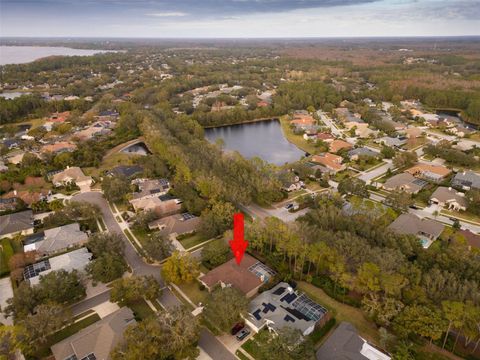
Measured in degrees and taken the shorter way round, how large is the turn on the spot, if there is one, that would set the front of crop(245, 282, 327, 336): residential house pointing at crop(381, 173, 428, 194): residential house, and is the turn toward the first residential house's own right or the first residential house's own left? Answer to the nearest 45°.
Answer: approximately 180°

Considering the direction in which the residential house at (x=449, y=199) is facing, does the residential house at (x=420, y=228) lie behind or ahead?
ahead

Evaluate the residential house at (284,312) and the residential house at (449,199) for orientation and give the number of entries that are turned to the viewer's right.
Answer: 0

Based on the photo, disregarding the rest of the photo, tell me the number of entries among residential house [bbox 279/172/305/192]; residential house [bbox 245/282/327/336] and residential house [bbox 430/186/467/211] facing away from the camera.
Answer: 0

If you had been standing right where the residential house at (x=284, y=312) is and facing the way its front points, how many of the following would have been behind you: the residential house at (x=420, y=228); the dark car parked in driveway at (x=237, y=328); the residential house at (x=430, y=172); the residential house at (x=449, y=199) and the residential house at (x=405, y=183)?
4

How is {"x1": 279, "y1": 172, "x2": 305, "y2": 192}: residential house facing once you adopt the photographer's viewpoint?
facing the viewer and to the right of the viewer

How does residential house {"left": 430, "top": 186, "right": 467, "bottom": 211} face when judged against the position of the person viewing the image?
facing the viewer and to the left of the viewer

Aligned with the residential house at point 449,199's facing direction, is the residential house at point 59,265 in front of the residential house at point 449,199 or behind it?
in front

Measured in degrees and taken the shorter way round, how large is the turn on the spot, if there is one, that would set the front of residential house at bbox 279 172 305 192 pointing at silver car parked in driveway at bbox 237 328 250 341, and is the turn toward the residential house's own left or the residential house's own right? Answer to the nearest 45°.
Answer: approximately 45° to the residential house's own right

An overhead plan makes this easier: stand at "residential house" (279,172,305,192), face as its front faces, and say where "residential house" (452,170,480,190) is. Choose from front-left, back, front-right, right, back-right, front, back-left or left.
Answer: front-left

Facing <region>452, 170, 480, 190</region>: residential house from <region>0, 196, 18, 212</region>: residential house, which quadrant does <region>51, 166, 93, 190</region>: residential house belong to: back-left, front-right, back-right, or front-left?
front-left

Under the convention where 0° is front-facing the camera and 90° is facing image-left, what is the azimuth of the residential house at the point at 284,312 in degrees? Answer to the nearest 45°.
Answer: approximately 45°

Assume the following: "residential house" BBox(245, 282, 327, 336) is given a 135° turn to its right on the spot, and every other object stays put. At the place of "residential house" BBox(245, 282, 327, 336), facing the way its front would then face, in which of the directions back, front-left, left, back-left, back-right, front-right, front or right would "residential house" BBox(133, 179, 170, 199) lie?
front-left

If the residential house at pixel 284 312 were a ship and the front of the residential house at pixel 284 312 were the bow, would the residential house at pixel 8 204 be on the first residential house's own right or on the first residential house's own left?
on the first residential house's own right

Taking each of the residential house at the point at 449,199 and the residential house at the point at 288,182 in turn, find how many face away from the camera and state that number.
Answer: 0

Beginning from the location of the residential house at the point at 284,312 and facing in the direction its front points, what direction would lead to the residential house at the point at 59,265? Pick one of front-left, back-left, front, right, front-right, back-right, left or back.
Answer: front-right

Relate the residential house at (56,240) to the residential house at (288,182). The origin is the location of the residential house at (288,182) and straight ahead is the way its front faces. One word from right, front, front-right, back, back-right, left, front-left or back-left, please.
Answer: right

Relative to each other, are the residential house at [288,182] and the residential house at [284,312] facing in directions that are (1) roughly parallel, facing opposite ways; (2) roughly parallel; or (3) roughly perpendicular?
roughly perpendicular
